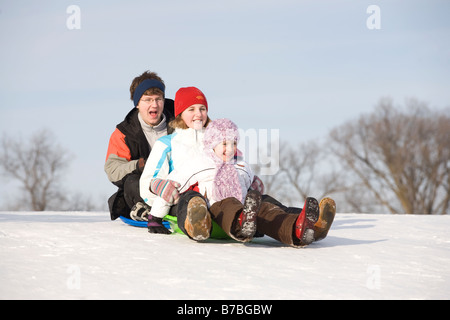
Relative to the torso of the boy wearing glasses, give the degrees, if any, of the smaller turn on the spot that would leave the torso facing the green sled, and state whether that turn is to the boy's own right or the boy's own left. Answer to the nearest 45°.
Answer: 0° — they already face it

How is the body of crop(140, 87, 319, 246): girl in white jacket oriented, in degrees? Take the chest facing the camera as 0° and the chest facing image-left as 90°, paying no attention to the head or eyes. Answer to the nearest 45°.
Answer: approximately 315°

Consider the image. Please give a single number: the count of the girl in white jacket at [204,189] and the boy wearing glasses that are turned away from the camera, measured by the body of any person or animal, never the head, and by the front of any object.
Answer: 0

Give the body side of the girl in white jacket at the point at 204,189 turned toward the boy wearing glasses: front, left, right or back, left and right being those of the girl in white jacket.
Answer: back

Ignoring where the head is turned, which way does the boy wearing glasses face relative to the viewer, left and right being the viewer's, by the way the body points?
facing the viewer and to the right of the viewer

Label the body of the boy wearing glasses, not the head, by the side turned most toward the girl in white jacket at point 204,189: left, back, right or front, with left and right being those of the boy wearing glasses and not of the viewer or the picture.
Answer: front
